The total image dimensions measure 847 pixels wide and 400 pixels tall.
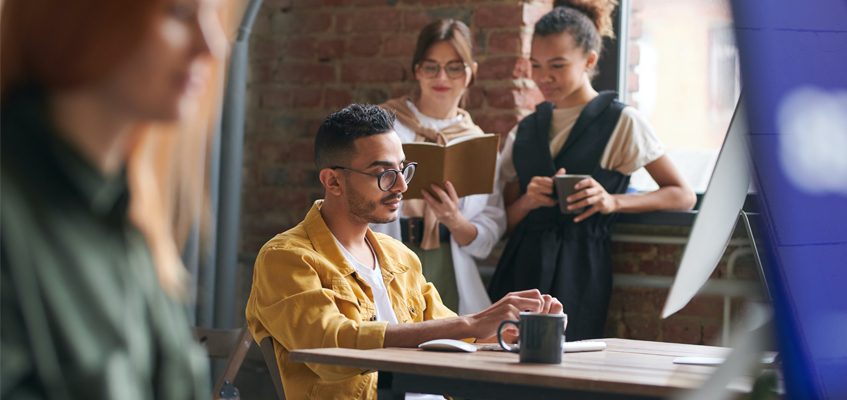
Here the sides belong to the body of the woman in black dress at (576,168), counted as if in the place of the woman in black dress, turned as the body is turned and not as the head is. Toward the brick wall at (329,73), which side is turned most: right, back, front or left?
right

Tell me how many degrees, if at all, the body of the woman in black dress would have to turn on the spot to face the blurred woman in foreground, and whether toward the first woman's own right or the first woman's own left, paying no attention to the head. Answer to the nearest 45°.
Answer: approximately 45° to the first woman's own left

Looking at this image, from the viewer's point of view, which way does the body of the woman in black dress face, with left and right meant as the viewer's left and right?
facing the viewer and to the left of the viewer

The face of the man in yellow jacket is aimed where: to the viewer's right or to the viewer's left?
to the viewer's right

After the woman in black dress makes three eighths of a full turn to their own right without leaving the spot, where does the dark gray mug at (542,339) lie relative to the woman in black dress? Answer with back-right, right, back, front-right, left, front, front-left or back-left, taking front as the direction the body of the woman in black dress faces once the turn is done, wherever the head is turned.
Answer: back

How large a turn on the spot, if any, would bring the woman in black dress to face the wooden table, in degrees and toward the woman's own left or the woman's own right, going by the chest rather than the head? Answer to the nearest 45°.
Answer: approximately 45° to the woman's own left

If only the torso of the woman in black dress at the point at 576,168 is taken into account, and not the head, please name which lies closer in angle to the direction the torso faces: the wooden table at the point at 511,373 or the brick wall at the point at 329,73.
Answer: the wooden table
